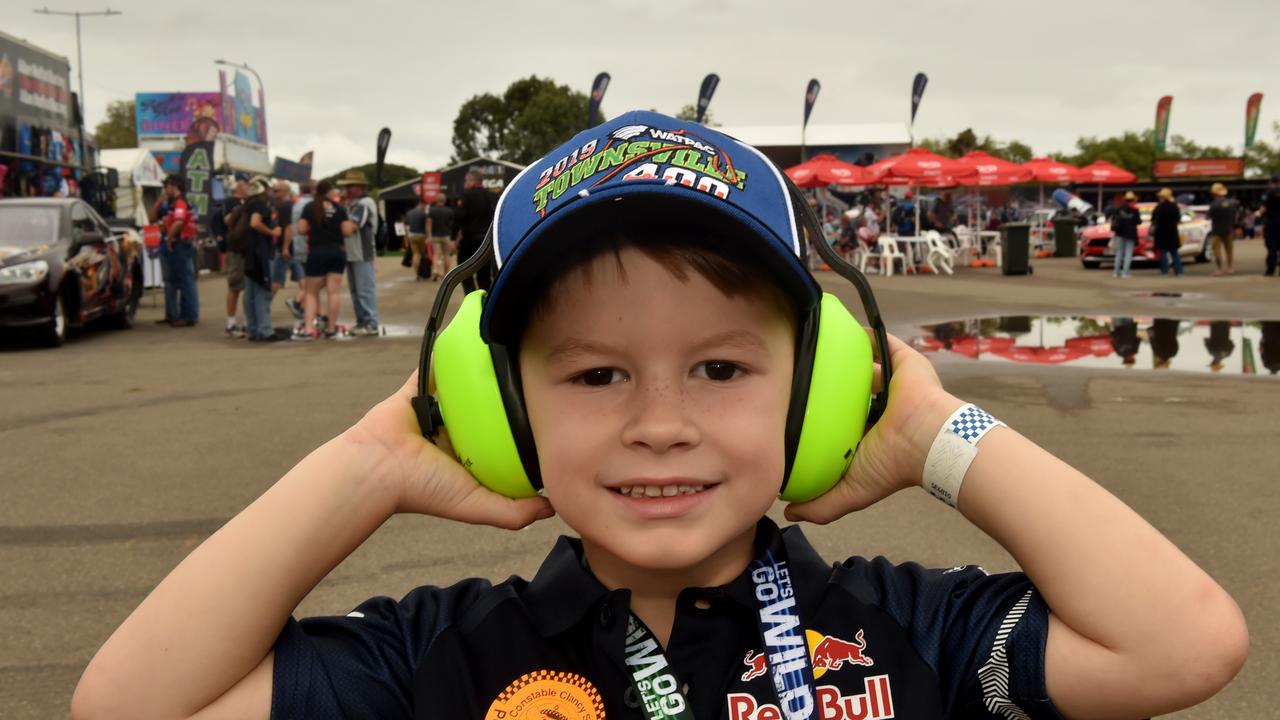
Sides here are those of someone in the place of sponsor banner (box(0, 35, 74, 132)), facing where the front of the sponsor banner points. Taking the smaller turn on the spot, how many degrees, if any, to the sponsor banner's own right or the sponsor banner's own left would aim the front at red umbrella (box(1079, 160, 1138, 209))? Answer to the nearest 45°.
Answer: approximately 45° to the sponsor banner's own left

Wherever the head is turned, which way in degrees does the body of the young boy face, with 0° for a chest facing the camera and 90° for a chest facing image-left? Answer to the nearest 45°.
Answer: approximately 0°

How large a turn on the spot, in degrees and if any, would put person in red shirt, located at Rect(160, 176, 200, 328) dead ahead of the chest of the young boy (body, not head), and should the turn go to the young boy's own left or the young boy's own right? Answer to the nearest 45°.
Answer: approximately 135° to the young boy's own right

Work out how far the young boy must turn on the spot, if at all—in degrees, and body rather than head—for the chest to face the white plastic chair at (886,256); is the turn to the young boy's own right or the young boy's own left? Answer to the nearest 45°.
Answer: approximately 180°

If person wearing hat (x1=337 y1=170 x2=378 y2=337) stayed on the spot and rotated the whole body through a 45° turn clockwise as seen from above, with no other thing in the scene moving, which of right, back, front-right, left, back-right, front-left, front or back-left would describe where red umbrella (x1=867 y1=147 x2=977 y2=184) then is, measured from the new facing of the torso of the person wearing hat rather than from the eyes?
right

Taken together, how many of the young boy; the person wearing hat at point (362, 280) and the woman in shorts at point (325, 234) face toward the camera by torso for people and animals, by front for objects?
1

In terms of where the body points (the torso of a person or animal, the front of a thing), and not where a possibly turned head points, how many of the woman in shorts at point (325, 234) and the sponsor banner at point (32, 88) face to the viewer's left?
0

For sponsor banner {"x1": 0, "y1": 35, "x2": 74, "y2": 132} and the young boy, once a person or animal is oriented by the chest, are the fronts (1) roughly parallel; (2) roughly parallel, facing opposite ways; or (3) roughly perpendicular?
roughly perpendicular

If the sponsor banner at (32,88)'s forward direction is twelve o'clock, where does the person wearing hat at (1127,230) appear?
The person wearing hat is roughly at 11 o'clock from the sponsor banner.

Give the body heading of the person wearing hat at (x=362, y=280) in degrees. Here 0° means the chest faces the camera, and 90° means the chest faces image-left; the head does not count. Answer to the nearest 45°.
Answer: approximately 90°

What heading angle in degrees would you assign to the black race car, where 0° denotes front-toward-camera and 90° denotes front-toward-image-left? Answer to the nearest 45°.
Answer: approximately 45°

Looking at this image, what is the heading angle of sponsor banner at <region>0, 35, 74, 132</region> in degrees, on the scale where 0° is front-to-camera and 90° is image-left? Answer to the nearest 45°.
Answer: approximately 315°

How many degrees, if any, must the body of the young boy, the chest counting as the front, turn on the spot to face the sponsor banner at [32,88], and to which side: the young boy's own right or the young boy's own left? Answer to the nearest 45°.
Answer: approximately 135° to the young boy's own right

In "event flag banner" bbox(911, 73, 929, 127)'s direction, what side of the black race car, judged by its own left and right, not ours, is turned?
back

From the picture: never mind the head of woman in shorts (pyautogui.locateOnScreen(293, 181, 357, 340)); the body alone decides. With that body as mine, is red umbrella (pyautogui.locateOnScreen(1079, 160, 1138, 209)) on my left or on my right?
on my right

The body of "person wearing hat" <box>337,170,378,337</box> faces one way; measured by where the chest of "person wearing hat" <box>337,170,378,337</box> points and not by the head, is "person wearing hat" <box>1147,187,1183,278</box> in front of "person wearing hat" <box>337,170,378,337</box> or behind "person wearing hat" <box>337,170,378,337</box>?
behind

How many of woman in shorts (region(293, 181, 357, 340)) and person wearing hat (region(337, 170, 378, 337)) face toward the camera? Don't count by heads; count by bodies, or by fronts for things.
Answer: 0

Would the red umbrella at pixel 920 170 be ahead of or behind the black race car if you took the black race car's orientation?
behind

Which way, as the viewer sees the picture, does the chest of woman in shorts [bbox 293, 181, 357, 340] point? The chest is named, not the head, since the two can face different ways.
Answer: away from the camera
